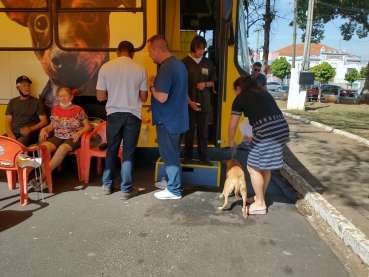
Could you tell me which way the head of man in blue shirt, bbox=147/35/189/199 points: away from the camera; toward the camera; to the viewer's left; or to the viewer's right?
to the viewer's left

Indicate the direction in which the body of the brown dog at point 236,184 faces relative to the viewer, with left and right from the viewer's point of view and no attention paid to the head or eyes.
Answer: facing away from the viewer

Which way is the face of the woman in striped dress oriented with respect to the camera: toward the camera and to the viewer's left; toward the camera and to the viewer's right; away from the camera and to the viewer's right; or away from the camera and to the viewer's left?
away from the camera and to the viewer's left

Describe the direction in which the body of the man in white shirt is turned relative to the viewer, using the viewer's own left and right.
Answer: facing away from the viewer

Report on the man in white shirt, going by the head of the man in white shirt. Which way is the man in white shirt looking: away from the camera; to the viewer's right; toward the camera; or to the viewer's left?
away from the camera

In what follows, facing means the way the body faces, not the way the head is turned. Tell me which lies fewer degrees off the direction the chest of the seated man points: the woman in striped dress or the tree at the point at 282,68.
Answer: the woman in striped dress

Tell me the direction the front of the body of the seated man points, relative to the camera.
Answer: toward the camera

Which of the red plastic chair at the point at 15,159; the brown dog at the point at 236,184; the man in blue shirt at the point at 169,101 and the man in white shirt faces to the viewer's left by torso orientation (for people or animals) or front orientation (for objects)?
the man in blue shirt

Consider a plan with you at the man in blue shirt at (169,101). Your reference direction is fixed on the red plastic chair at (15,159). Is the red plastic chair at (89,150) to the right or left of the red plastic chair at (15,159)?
right

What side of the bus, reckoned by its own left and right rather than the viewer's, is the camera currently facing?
right
